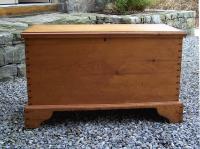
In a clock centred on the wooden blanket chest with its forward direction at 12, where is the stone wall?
The stone wall is roughly at 5 o'clock from the wooden blanket chest.

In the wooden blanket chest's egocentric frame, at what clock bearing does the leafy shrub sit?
The leafy shrub is roughly at 6 o'clock from the wooden blanket chest.

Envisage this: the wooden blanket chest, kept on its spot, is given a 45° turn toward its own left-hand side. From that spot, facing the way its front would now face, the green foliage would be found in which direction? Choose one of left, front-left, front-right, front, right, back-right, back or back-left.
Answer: back-left

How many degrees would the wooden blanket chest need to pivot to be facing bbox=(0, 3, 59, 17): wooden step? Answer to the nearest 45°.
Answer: approximately 180°

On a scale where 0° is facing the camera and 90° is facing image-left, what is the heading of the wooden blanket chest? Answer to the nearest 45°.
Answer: approximately 0°
